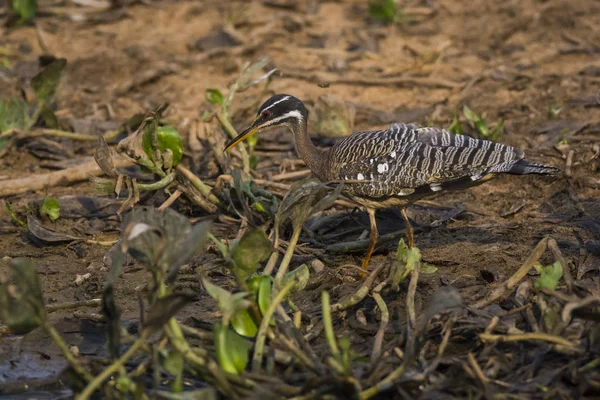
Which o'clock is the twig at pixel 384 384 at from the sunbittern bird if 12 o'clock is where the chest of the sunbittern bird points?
The twig is roughly at 9 o'clock from the sunbittern bird.

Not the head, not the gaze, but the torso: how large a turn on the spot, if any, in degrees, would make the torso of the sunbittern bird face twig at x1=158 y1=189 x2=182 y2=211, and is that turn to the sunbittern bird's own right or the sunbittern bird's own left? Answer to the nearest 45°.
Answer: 0° — it already faces it

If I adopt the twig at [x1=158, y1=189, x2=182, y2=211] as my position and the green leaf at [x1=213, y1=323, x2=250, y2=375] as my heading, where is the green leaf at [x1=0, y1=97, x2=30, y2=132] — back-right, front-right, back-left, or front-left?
back-right

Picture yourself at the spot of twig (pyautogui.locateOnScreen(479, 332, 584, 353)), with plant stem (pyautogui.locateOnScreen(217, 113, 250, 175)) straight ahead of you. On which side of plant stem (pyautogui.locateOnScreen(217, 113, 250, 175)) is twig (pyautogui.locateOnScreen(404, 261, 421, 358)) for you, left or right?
left

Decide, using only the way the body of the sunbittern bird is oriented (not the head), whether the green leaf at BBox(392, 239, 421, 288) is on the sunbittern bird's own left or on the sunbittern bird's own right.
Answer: on the sunbittern bird's own left

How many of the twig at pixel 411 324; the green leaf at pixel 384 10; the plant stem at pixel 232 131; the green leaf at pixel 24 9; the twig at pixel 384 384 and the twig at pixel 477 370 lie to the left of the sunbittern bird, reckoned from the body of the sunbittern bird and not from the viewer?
3

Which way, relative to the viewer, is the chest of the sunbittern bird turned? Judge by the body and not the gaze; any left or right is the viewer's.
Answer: facing to the left of the viewer

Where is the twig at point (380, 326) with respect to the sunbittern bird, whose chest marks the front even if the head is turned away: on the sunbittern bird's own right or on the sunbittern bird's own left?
on the sunbittern bird's own left

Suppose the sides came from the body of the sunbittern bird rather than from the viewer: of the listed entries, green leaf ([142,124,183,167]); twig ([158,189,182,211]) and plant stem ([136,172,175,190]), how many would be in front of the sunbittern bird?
3

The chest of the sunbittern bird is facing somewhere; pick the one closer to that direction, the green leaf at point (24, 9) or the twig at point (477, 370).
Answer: the green leaf

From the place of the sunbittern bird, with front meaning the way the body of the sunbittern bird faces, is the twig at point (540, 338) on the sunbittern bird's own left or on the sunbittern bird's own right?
on the sunbittern bird's own left

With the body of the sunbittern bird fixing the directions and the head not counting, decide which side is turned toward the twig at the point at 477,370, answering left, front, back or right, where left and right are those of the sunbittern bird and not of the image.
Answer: left

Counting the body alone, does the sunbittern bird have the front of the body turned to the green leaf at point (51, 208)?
yes

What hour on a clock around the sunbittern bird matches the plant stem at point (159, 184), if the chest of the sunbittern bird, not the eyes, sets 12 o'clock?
The plant stem is roughly at 12 o'clock from the sunbittern bird.
